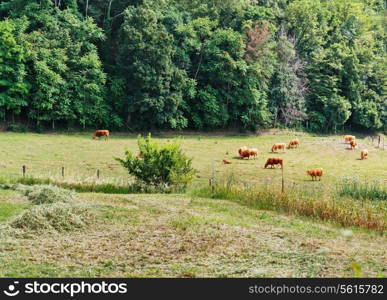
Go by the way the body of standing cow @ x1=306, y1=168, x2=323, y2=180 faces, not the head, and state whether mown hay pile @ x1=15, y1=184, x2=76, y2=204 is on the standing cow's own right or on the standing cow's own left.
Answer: on the standing cow's own left

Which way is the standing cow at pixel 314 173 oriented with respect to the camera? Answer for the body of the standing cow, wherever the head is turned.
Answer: to the viewer's left

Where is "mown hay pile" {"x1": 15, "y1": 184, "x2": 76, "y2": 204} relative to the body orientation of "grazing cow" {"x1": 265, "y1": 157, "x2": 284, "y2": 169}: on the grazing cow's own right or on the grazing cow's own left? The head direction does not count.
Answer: on the grazing cow's own left

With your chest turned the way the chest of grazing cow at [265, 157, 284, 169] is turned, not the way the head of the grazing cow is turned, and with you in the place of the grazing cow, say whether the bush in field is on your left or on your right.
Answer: on your left

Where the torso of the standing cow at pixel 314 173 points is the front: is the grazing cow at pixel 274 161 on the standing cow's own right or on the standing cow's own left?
on the standing cow's own right

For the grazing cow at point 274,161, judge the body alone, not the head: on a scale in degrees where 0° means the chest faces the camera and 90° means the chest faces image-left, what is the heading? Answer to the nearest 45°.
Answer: approximately 90°

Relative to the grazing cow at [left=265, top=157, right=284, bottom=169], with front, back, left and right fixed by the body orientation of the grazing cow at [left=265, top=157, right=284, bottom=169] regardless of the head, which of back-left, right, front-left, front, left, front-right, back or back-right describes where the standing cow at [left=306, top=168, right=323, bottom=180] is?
back-left

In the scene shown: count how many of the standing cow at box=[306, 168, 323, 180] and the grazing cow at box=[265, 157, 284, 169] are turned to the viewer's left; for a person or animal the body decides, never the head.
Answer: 2
